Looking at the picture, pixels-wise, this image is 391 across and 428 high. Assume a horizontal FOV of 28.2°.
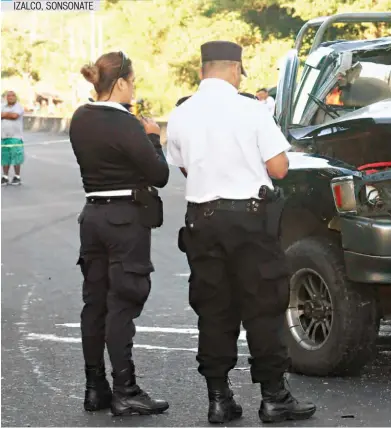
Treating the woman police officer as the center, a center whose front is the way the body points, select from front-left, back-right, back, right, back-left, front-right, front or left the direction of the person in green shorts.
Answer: front-left

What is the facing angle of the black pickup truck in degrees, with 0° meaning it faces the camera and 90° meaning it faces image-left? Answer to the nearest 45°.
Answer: approximately 315°

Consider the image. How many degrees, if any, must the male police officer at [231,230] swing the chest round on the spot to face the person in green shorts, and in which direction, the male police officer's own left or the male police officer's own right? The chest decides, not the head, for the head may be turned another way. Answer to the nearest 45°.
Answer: approximately 45° to the male police officer's own left

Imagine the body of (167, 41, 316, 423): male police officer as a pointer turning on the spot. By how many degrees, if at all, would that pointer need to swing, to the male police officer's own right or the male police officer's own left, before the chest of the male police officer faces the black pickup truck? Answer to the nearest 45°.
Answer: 0° — they already face it

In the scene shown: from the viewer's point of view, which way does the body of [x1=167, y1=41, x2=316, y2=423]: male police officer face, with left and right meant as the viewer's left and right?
facing away from the viewer and to the right of the viewer

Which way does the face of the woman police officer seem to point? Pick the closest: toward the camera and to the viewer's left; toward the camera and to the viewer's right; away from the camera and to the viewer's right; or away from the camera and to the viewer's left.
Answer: away from the camera and to the viewer's right

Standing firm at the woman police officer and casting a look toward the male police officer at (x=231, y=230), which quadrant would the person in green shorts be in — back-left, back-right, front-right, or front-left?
back-left

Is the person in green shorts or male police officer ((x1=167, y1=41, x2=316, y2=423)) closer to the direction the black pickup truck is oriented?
the male police officer

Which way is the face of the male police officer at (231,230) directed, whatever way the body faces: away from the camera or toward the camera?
away from the camera
